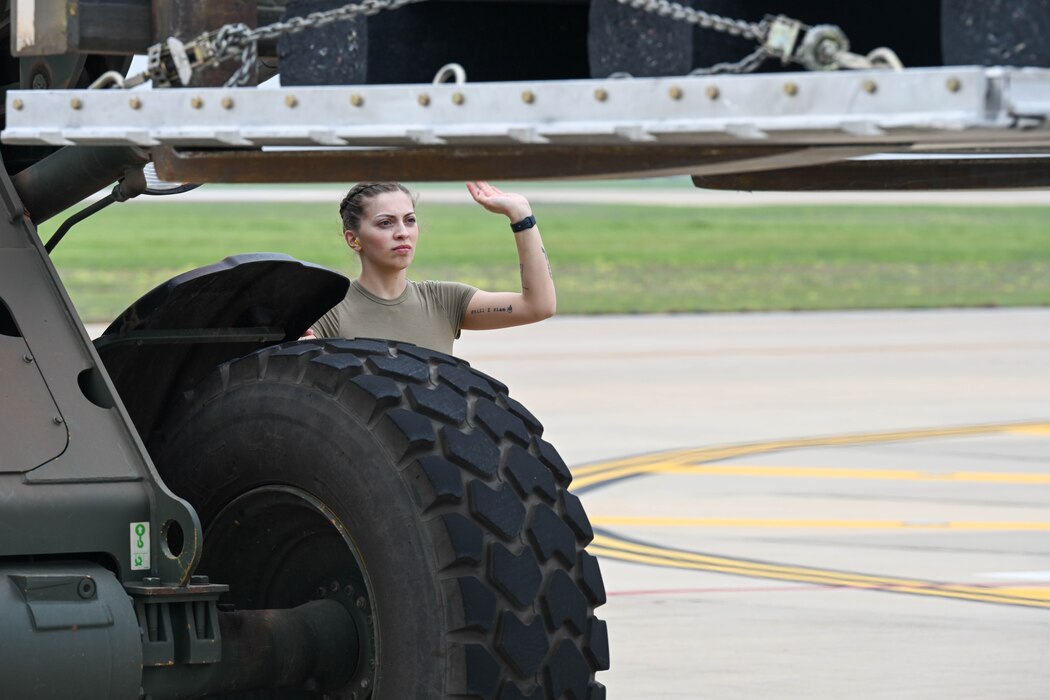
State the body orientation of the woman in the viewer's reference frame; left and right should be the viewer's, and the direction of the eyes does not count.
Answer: facing the viewer and to the right of the viewer

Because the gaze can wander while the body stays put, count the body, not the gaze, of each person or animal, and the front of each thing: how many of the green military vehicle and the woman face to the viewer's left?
0

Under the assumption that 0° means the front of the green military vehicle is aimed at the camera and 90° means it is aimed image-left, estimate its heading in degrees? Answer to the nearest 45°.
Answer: approximately 315°
